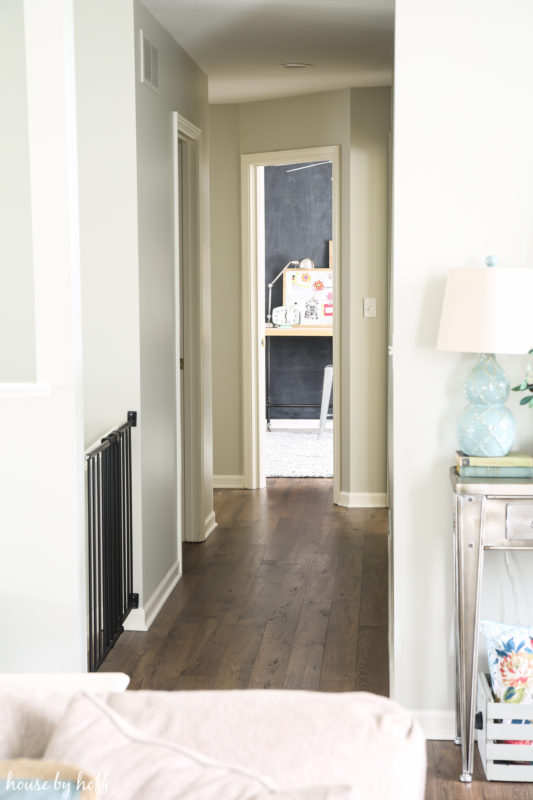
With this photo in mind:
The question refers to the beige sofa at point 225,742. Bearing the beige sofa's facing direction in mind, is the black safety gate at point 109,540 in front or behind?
behind

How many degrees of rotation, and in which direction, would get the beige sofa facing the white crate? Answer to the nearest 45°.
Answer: approximately 135° to its left

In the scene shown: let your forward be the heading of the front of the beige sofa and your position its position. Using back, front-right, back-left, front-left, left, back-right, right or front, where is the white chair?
back

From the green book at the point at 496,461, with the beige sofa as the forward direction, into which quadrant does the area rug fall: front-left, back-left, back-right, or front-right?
back-right

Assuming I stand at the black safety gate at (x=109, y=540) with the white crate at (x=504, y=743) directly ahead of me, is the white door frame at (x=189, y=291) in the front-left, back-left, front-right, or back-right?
back-left
